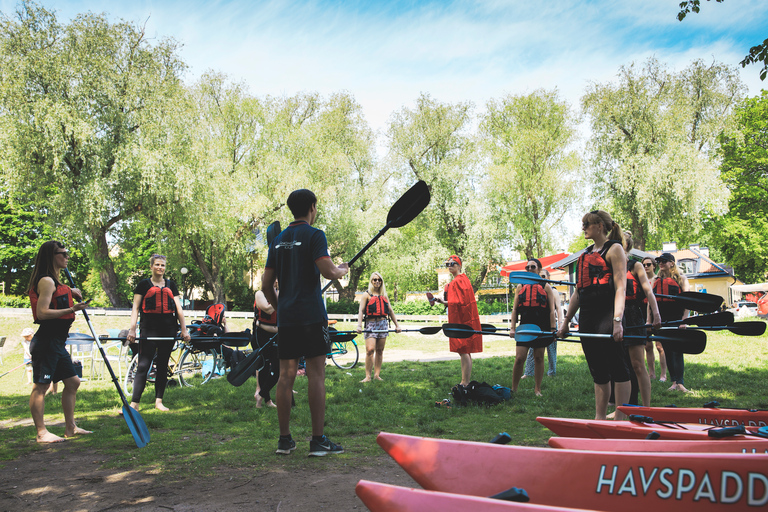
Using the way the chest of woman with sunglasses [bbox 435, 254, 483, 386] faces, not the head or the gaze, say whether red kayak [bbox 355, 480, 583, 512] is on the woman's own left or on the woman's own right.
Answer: on the woman's own left

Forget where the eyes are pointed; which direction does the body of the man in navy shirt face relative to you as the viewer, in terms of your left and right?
facing away from the viewer and to the right of the viewer

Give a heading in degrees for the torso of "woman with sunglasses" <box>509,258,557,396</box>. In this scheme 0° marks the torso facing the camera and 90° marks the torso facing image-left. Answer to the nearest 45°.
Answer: approximately 0°

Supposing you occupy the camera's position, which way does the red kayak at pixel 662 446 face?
facing to the left of the viewer

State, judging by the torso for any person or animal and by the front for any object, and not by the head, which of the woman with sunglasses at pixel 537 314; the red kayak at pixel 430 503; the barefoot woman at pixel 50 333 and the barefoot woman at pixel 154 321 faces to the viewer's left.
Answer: the red kayak

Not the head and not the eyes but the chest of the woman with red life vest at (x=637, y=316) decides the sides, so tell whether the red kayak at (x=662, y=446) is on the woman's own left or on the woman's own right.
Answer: on the woman's own left

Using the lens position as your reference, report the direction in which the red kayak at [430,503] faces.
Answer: facing to the left of the viewer

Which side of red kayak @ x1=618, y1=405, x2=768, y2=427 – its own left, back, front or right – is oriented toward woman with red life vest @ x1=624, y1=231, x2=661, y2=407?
right

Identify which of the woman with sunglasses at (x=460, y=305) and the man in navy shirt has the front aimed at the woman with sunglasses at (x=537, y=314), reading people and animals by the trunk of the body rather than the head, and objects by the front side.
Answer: the man in navy shirt

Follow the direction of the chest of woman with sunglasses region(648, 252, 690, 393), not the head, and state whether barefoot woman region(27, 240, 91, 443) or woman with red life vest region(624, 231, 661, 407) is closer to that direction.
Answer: the barefoot woman
